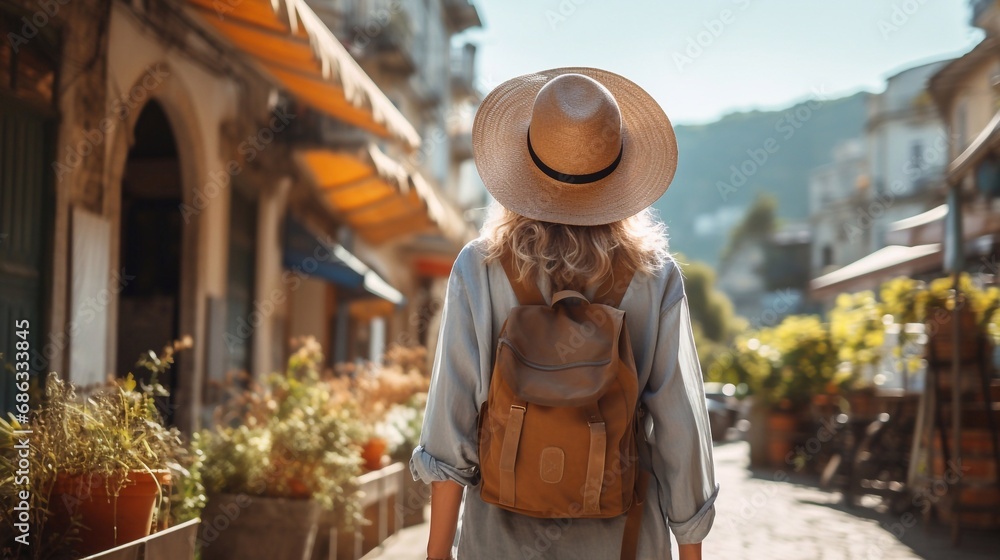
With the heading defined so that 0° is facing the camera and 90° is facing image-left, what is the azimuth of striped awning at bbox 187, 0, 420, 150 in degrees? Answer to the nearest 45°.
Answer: approximately 270°

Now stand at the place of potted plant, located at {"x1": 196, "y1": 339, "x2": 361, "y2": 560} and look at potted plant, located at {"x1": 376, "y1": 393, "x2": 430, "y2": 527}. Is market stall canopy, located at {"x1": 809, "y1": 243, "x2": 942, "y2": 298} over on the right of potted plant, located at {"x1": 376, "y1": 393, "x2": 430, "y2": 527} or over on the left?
right

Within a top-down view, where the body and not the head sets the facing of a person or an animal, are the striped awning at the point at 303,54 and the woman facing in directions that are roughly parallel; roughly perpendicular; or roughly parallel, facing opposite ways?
roughly perpendicular

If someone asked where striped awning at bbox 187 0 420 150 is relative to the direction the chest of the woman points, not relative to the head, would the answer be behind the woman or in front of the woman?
in front

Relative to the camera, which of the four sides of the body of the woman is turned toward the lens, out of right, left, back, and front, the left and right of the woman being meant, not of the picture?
back

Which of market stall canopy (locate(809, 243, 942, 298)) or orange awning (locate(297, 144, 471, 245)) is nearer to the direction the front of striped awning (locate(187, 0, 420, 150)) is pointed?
the market stall canopy

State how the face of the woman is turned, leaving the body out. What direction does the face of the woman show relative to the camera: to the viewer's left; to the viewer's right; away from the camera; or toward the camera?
away from the camera

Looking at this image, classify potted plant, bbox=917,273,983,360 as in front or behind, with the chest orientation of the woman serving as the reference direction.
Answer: in front

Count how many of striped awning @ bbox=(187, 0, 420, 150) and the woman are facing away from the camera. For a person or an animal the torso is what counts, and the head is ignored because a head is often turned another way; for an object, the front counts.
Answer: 1

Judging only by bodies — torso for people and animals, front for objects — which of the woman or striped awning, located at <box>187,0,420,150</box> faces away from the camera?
the woman

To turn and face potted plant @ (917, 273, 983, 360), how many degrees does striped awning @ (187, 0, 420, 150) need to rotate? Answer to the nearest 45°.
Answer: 0° — it already faces it

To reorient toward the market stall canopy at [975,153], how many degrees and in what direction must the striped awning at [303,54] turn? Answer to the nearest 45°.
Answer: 0° — it already faces it

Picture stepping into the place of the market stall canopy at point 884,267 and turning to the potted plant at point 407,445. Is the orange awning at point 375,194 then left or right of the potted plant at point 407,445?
right
